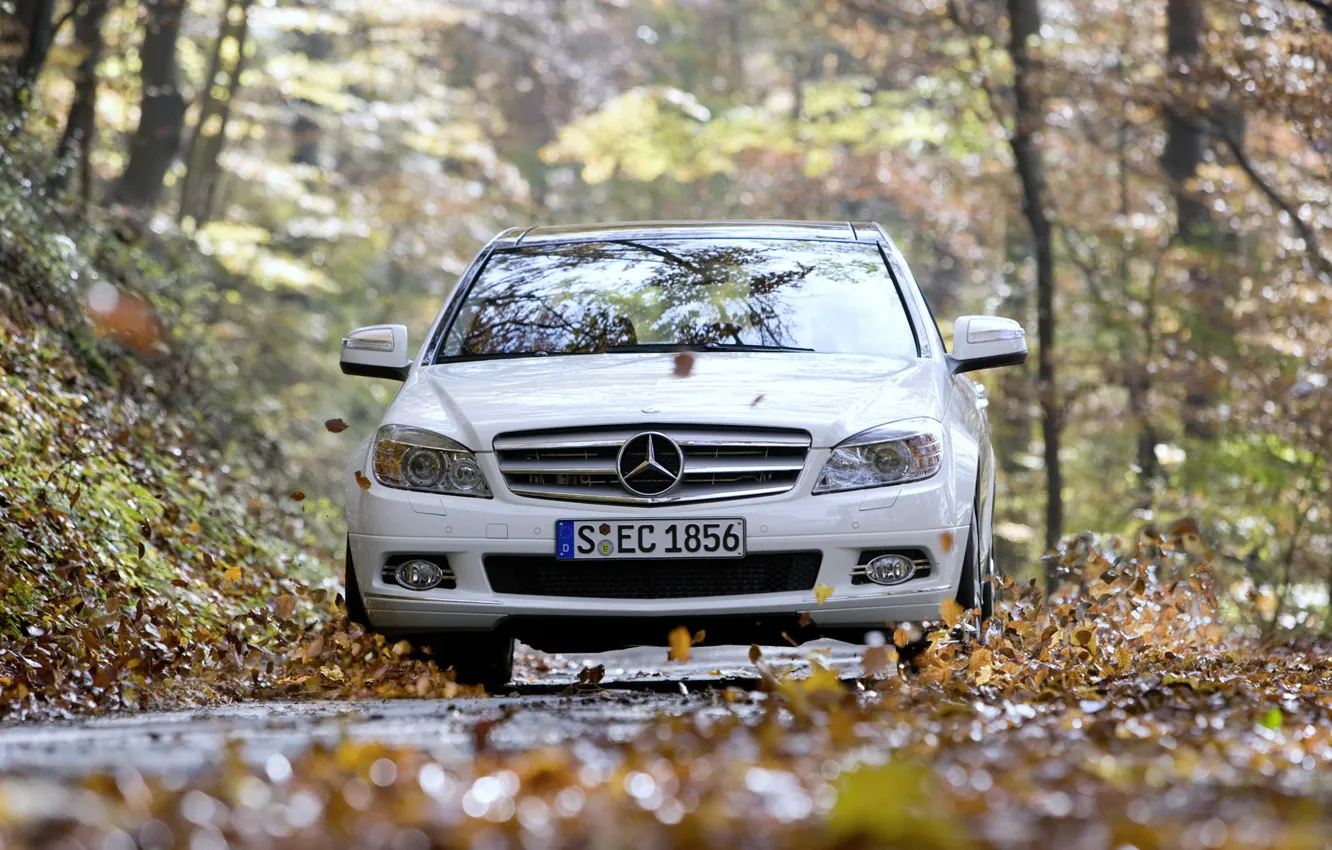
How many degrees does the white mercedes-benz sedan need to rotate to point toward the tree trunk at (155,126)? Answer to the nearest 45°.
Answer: approximately 135° to its right

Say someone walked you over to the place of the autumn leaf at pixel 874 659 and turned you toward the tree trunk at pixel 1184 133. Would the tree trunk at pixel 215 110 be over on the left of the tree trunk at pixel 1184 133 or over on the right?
left

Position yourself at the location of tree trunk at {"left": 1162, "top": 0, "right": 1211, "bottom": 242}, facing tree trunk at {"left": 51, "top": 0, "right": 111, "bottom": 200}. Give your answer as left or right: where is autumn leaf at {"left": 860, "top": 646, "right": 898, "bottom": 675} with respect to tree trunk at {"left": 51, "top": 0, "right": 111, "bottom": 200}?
left

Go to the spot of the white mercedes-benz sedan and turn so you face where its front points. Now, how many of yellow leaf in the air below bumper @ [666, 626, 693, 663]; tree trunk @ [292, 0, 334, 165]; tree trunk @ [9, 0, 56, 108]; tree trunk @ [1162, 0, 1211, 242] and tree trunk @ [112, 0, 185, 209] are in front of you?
1

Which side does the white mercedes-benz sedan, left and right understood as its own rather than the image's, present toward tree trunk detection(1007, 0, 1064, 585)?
back

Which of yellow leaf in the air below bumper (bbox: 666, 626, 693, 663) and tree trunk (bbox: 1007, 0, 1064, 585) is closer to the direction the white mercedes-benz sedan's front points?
the yellow leaf in the air below bumper

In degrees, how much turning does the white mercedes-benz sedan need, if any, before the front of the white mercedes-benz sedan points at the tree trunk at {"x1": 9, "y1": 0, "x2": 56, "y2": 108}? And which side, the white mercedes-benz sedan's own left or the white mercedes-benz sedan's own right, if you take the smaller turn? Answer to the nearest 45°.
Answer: approximately 135° to the white mercedes-benz sedan's own right

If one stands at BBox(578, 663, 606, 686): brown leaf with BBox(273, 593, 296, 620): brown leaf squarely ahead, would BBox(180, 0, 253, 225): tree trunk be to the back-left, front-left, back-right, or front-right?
front-right

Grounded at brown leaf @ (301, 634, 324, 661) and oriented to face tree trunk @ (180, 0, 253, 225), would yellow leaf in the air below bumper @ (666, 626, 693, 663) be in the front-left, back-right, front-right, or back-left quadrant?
back-right

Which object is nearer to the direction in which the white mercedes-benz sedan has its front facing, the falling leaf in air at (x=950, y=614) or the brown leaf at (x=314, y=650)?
the falling leaf in air

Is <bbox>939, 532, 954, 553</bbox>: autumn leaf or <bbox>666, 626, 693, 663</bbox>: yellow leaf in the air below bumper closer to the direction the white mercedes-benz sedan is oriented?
the yellow leaf in the air below bumper

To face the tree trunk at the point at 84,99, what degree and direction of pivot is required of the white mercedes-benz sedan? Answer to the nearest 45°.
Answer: approximately 135° to its right

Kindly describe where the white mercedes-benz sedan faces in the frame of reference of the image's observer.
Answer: facing the viewer

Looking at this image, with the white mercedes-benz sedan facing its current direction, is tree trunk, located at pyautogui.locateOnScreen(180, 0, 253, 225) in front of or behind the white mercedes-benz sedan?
behind

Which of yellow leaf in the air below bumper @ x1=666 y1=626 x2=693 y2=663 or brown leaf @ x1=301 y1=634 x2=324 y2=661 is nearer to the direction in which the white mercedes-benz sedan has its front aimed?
the yellow leaf in the air below bumper

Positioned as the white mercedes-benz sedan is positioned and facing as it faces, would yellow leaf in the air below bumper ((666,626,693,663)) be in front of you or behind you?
in front
